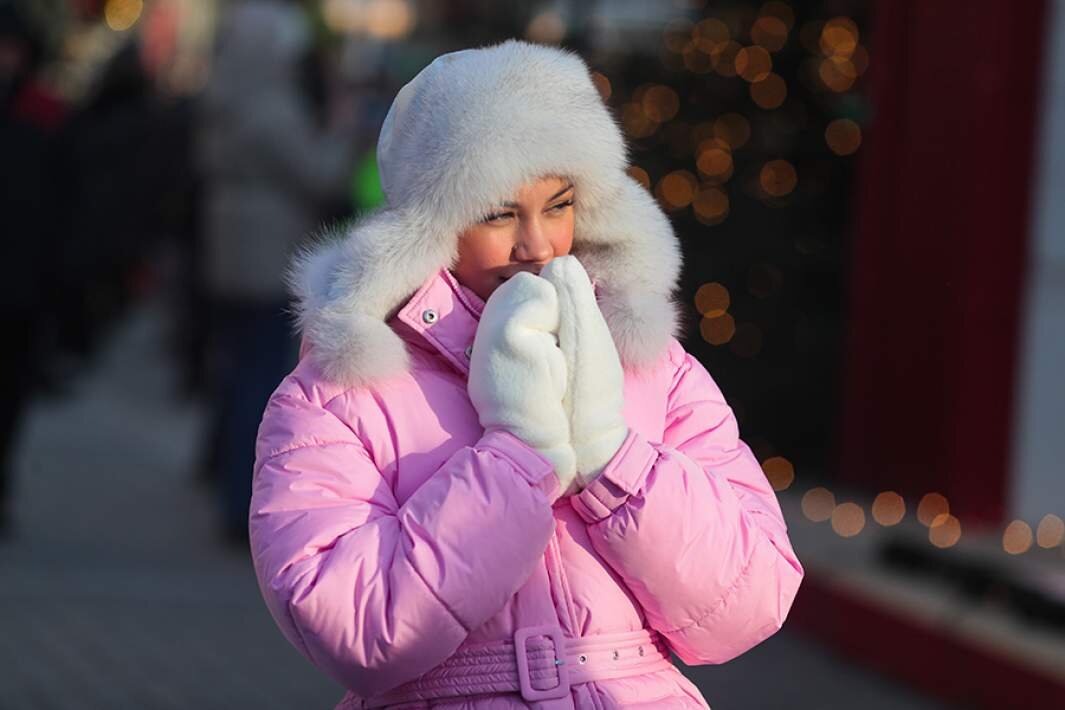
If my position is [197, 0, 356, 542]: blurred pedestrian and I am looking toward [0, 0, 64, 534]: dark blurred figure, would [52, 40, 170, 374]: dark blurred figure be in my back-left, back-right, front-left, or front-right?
front-right

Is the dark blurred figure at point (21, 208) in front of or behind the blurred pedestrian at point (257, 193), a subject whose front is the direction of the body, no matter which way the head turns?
behind

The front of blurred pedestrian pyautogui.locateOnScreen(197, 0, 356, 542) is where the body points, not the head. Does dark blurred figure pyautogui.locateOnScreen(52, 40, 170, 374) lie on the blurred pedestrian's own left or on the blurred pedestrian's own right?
on the blurred pedestrian's own left
